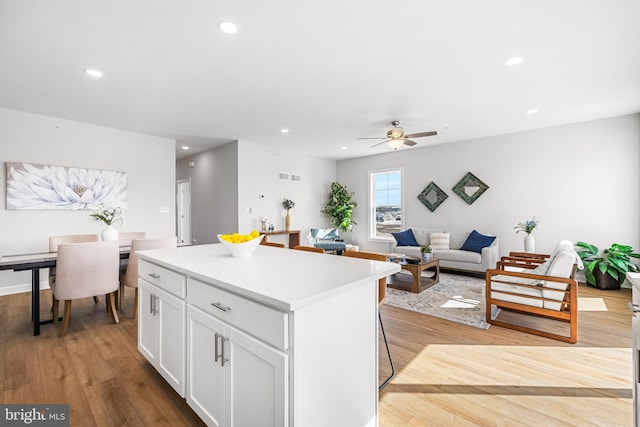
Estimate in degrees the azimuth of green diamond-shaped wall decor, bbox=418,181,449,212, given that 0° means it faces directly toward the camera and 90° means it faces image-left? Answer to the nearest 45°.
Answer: approximately 0°

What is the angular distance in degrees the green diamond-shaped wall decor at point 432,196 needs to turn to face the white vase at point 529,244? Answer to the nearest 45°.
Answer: approximately 45° to its left

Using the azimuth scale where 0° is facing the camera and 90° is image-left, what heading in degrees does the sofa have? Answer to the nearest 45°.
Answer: approximately 45°

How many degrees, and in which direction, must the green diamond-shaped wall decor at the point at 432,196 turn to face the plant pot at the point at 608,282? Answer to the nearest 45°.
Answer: approximately 45° to its left

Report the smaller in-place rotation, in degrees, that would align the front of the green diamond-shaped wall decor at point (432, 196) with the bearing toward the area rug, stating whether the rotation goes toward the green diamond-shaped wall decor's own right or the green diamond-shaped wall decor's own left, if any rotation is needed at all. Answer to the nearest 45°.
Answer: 0° — it already faces it

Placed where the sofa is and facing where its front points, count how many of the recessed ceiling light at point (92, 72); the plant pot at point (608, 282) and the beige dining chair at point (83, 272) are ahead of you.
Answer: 2

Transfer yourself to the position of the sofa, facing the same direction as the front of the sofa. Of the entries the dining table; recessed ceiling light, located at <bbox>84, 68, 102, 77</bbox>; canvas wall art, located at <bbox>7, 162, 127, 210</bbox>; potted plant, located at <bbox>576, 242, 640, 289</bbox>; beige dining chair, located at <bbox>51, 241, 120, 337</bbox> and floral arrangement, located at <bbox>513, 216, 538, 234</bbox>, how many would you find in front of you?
4

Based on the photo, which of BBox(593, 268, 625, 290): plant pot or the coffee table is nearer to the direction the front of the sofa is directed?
the coffee table

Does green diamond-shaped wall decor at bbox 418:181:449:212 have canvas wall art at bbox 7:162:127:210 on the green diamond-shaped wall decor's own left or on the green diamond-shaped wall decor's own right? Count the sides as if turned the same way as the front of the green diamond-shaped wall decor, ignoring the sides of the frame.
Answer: on the green diamond-shaped wall decor's own right

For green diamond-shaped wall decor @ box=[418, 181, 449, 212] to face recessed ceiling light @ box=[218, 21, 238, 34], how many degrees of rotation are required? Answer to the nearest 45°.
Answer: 0° — it already faces it

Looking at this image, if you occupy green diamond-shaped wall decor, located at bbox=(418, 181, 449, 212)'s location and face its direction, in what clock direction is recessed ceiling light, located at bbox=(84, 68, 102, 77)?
The recessed ceiling light is roughly at 1 o'clock from the green diamond-shaped wall decor.
